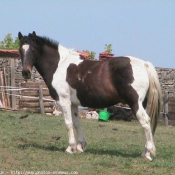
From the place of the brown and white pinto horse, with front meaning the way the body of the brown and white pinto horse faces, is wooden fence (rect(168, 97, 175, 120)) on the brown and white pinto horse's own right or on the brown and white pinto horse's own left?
on the brown and white pinto horse's own right

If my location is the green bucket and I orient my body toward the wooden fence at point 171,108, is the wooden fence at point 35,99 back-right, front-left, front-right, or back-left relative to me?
back-left

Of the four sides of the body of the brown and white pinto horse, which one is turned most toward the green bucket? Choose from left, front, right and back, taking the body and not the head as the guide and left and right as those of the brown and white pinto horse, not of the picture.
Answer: right

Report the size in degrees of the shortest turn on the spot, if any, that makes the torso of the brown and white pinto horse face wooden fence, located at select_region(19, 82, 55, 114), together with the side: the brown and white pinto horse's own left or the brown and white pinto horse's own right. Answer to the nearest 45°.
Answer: approximately 90° to the brown and white pinto horse's own right

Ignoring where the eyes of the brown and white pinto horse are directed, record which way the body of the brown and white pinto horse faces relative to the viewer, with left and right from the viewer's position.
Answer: facing to the left of the viewer
